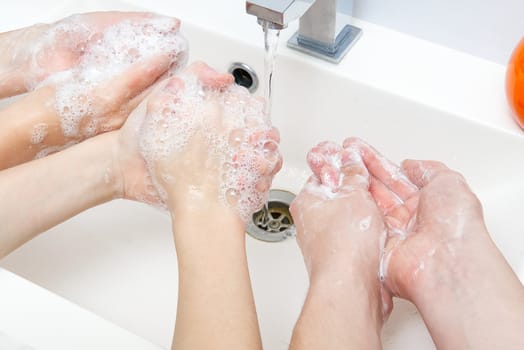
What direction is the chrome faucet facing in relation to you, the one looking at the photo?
facing the viewer and to the left of the viewer

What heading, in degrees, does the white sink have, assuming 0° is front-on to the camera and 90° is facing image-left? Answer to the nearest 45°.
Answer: approximately 45°
